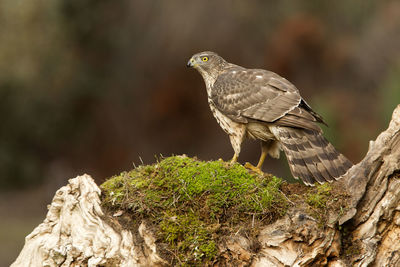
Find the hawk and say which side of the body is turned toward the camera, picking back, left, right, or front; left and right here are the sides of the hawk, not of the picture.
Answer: left
